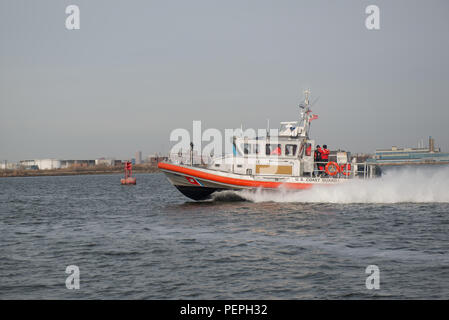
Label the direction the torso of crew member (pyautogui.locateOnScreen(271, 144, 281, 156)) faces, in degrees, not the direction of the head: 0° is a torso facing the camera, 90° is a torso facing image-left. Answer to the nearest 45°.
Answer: approximately 90°

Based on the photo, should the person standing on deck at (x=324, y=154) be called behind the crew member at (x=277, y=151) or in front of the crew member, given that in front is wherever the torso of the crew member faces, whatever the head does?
behind
